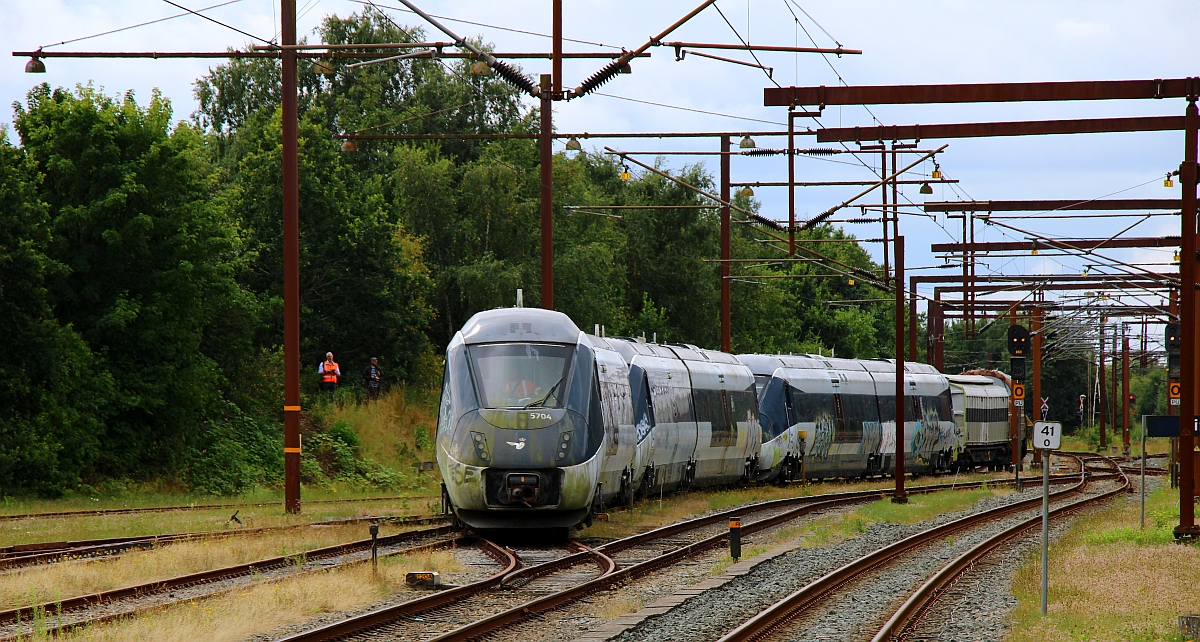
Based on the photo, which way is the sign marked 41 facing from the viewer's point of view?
toward the camera

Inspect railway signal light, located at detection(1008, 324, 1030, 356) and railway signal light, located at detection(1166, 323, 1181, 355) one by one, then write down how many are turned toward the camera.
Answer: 2

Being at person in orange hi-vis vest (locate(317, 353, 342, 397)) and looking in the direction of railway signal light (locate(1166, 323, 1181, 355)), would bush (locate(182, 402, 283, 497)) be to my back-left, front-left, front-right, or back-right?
back-right

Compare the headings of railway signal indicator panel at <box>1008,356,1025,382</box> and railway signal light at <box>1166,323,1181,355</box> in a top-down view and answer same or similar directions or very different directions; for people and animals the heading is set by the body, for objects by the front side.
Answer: same or similar directions

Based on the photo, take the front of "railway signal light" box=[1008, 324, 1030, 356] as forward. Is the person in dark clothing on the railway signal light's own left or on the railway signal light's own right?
on the railway signal light's own right

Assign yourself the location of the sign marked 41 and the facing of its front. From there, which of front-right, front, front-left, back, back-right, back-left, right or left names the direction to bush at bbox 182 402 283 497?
back-right

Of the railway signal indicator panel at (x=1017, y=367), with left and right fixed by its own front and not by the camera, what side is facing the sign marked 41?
front

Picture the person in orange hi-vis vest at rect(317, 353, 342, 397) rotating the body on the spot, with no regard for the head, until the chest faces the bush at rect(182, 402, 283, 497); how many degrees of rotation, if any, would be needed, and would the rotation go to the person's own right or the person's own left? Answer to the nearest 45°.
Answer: approximately 45° to the person's own right

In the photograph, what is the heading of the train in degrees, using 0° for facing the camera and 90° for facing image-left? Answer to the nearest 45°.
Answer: approximately 45°

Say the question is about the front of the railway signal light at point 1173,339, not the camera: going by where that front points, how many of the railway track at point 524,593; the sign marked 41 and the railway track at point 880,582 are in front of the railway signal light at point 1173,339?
3

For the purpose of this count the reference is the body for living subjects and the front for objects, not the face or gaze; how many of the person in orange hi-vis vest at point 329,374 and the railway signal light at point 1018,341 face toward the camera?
2

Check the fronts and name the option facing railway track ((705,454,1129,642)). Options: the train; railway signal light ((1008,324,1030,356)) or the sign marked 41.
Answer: the railway signal light

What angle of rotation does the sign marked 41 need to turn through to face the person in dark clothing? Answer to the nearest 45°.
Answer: approximately 135° to its right

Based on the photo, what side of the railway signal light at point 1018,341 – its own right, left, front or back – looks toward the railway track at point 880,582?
front

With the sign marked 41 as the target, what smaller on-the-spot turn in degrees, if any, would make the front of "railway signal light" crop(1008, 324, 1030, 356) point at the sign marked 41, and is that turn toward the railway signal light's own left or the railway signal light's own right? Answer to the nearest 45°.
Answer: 0° — it already faces it

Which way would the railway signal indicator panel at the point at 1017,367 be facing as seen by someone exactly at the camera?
facing the viewer
